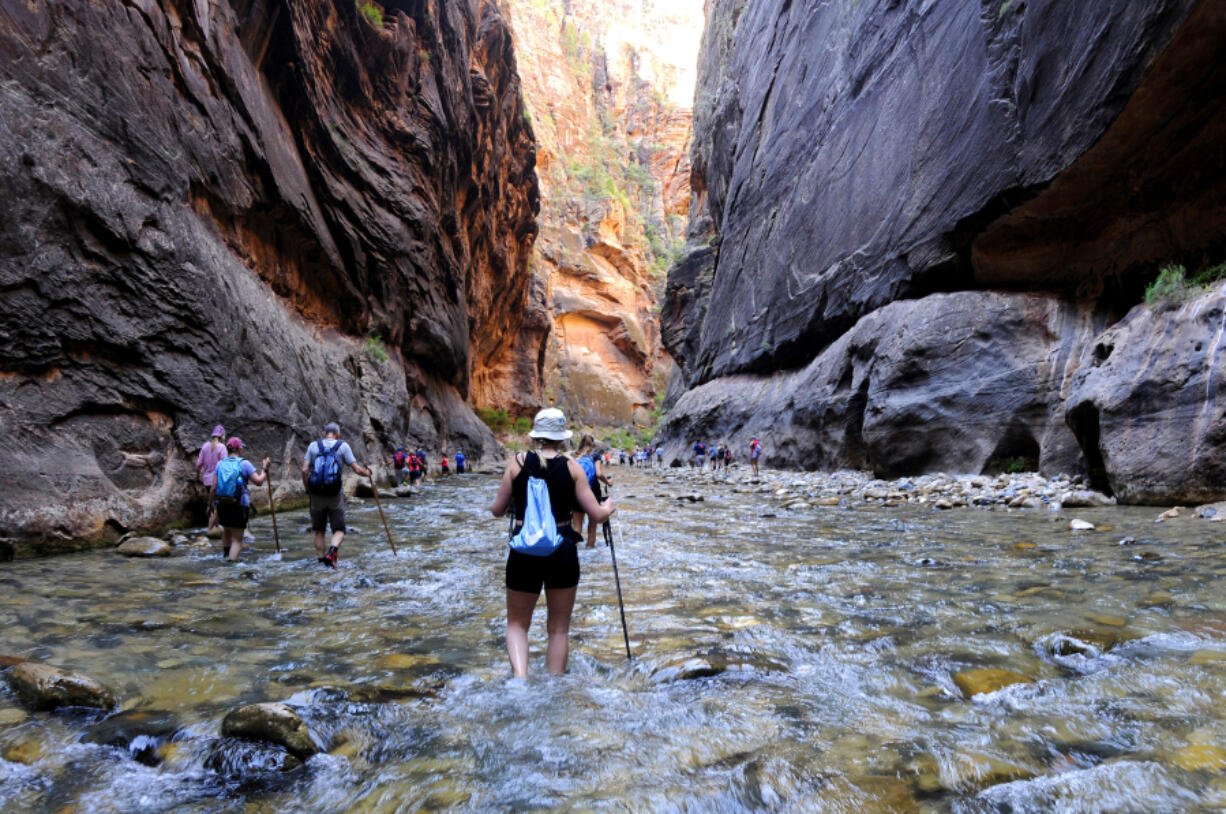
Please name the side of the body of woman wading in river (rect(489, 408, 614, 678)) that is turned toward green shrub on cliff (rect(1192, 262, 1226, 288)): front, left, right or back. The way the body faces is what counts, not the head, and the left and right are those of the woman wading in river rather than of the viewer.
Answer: right

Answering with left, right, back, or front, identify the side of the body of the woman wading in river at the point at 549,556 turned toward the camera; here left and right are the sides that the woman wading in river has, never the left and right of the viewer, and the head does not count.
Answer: back

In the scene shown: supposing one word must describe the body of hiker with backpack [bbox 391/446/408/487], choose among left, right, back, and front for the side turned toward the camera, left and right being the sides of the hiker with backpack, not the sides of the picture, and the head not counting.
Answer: back

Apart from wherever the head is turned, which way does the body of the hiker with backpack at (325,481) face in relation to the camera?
away from the camera

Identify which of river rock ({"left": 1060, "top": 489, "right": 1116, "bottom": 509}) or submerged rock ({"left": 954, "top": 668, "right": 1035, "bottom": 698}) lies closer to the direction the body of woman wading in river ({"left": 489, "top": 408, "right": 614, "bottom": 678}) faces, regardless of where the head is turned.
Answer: the river rock

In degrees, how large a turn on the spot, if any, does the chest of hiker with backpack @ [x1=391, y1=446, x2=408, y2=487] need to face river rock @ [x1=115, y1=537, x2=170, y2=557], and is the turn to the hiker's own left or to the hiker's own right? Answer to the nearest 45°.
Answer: approximately 180°

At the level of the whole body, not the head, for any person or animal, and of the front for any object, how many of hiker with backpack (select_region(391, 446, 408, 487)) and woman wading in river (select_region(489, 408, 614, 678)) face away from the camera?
2

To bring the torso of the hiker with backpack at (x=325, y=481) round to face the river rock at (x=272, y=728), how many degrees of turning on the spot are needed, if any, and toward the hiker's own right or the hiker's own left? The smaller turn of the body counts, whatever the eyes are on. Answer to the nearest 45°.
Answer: approximately 180°
